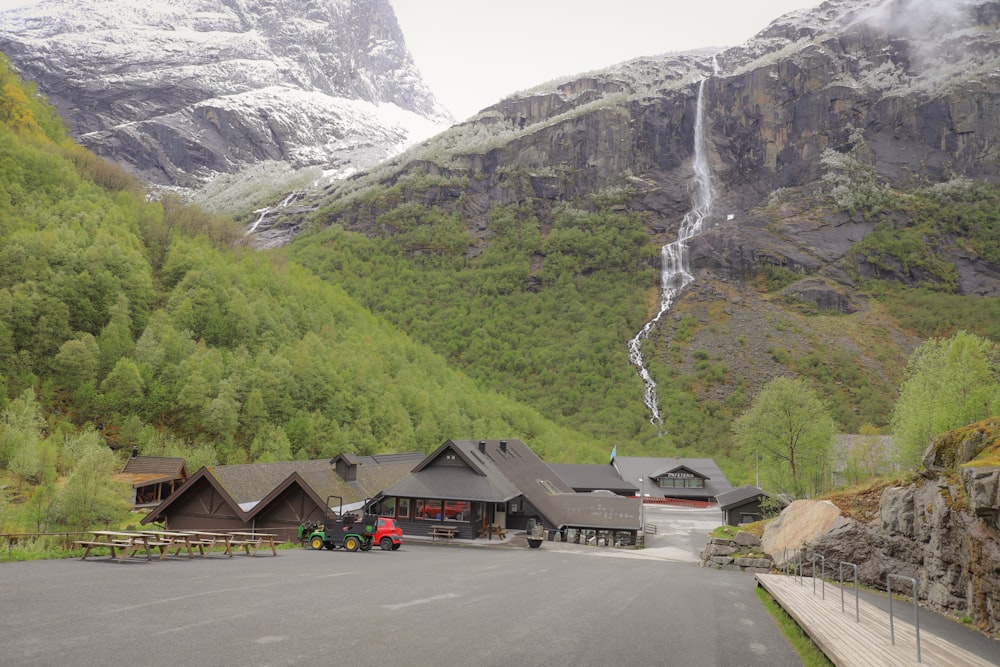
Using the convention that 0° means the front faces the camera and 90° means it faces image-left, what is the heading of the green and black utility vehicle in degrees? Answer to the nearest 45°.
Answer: approximately 90°

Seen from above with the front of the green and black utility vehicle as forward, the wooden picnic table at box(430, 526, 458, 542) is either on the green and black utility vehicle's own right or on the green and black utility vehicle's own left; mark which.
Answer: on the green and black utility vehicle's own right

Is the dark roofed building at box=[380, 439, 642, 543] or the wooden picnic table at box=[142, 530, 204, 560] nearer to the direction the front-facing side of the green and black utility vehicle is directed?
the wooden picnic table

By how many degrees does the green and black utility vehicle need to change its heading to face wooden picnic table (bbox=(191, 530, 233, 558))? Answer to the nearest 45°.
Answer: approximately 45° to its left

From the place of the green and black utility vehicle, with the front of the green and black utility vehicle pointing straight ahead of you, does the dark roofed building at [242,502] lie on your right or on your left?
on your right

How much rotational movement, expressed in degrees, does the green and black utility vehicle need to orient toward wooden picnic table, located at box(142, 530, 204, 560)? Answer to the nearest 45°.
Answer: approximately 45° to its left

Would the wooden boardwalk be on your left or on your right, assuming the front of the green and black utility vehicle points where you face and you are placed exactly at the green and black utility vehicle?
on your left

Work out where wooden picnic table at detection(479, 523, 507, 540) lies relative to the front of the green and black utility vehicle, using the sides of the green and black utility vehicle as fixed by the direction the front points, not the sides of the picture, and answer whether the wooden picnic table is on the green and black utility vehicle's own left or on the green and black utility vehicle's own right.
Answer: on the green and black utility vehicle's own right

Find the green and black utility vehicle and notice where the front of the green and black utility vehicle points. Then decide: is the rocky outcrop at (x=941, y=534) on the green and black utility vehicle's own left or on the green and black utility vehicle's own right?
on the green and black utility vehicle's own left

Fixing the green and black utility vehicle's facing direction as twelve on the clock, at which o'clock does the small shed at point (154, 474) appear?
The small shed is roughly at 2 o'clock from the green and black utility vehicle.

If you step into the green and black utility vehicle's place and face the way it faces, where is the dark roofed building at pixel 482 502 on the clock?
The dark roofed building is roughly at 4 o'clock from the green and black utility vehicle.

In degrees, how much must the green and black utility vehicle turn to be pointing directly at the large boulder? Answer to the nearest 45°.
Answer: approximately 180°
